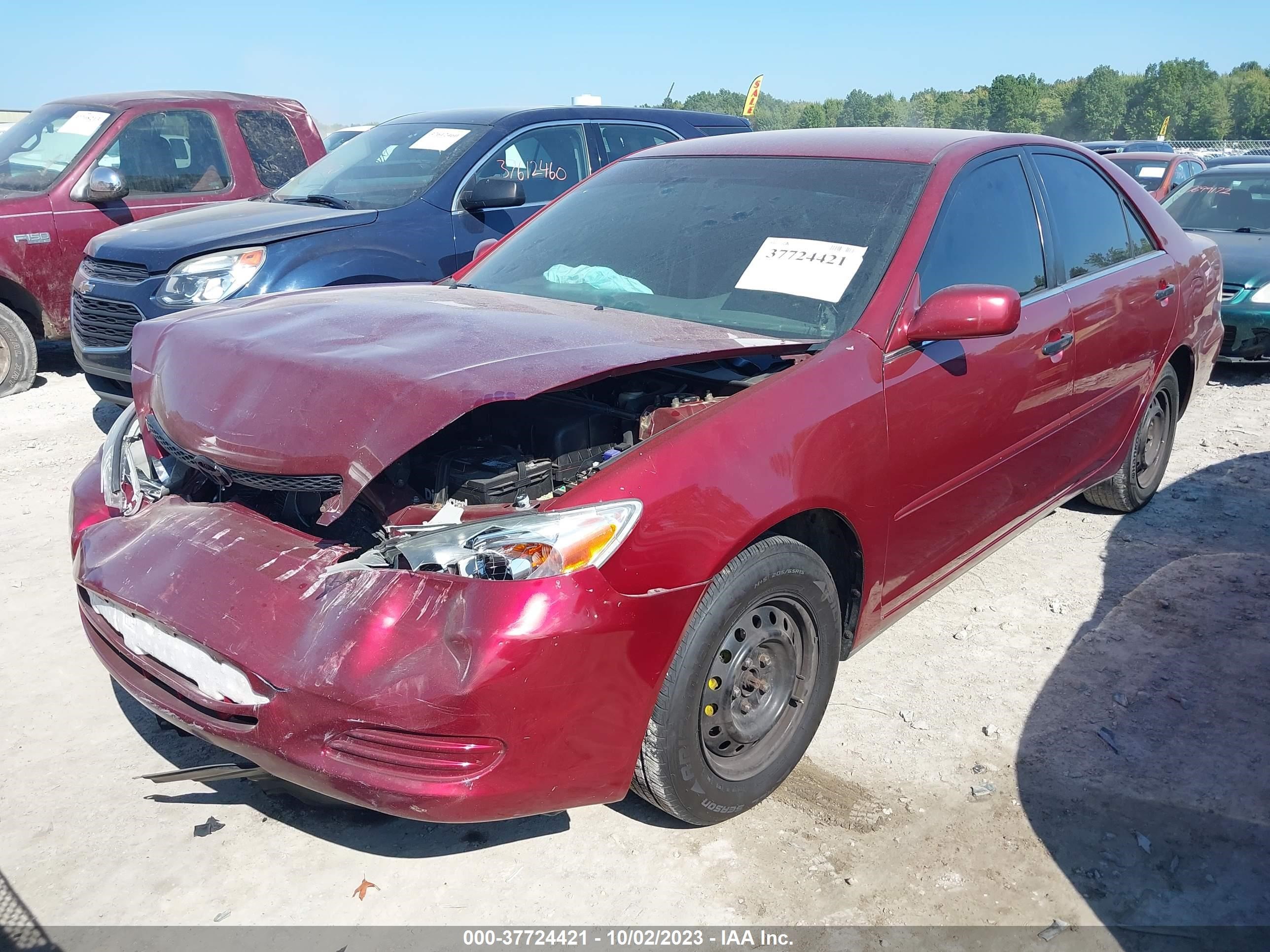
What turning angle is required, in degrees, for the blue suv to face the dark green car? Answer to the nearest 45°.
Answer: approximately 135° to its left

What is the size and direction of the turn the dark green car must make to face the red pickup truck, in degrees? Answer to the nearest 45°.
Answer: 0° — it already faces it

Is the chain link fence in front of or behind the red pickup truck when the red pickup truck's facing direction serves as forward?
behind

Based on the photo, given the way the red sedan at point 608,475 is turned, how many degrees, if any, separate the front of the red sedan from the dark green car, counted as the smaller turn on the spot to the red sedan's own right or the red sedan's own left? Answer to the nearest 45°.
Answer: approximately 180°

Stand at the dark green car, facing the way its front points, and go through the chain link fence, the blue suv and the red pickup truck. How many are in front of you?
2

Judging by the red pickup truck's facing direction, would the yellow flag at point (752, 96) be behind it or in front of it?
behind

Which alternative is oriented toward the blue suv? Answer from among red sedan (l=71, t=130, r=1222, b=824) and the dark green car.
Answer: the dark green car

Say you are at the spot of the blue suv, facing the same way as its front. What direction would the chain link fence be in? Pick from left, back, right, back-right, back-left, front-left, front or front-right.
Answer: back

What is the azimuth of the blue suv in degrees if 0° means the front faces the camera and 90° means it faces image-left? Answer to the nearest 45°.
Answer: approximately 45°

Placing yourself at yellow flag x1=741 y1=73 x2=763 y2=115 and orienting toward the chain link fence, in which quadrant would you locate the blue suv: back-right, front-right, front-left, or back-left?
back-right

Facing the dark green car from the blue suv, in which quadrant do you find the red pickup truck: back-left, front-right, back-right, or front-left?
back-left

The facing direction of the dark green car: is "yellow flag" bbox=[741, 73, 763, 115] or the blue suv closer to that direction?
the blue suv

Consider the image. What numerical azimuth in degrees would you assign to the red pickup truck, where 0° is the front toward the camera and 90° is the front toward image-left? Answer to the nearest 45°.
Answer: approximately 45°

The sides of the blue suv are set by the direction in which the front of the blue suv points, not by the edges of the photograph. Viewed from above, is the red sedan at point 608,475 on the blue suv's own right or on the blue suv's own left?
on the blue suv's own left
